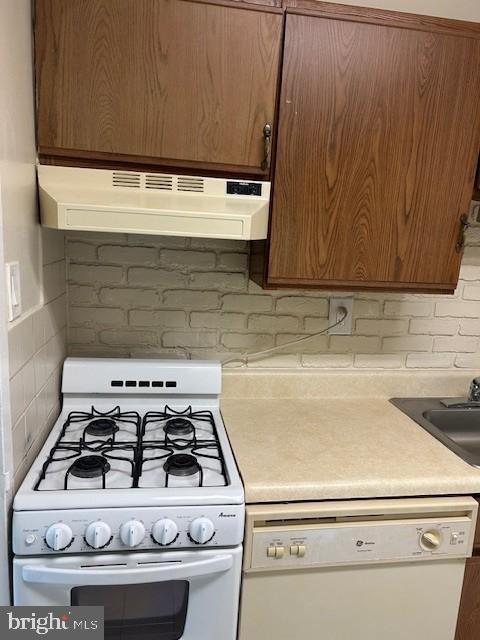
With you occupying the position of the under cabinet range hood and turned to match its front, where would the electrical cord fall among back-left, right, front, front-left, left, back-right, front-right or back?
back-left

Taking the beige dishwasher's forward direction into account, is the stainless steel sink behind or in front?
behind

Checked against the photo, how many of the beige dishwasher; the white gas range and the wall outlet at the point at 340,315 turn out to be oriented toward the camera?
3

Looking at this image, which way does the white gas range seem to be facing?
toward the camera

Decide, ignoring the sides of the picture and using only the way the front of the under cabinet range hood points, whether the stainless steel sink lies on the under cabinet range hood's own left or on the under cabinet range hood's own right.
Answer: on the under cabinet range hood's own left

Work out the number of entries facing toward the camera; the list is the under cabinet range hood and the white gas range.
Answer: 2

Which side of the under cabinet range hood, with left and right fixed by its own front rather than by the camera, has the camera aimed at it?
front

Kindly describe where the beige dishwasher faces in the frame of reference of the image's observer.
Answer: facing the viewer

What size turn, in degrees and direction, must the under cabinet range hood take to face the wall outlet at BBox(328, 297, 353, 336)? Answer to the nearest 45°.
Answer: approximately 135° to its left
